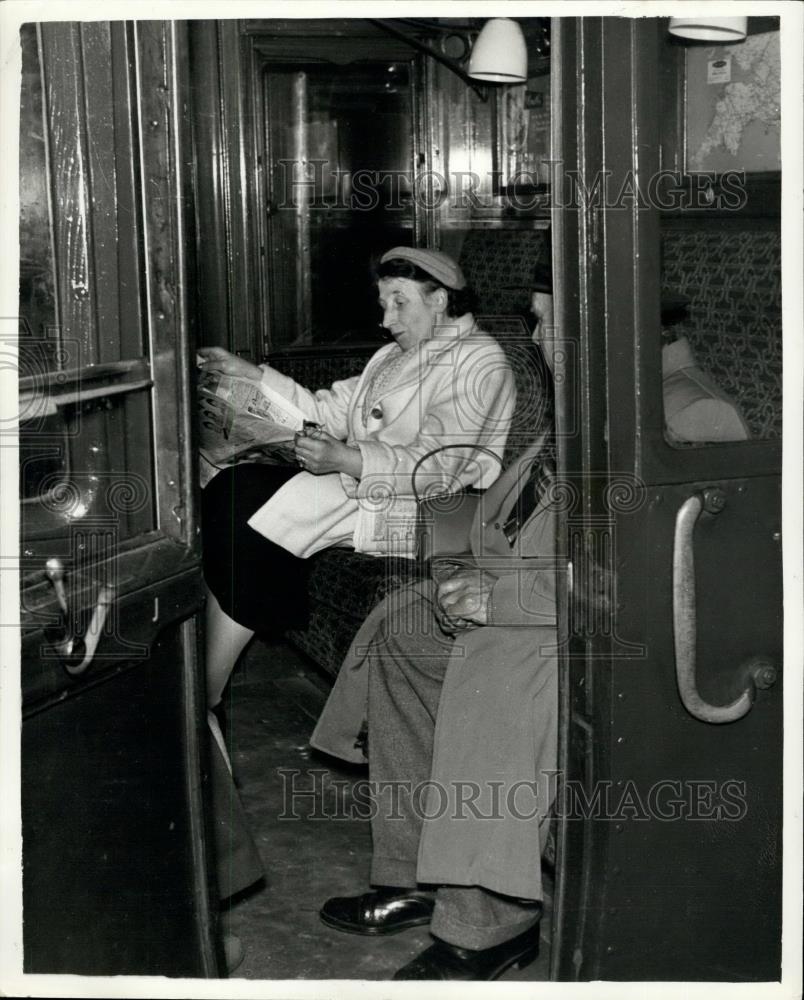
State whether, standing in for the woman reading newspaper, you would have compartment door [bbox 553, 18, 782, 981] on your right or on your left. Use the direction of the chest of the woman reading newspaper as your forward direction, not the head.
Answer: on your left

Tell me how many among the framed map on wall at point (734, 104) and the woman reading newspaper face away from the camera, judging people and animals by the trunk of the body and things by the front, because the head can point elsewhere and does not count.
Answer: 0

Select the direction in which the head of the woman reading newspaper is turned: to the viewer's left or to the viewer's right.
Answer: to the viewer's left

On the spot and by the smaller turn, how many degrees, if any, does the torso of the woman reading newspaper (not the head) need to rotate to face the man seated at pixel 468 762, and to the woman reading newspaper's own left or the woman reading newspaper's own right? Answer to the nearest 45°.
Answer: approximately 45° to the woman reading newspaper's own left

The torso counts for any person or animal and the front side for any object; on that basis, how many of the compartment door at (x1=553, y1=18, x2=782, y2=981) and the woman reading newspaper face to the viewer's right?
0

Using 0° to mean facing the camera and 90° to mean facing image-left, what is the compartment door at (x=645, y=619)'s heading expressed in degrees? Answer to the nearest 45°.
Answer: approximately 0°
